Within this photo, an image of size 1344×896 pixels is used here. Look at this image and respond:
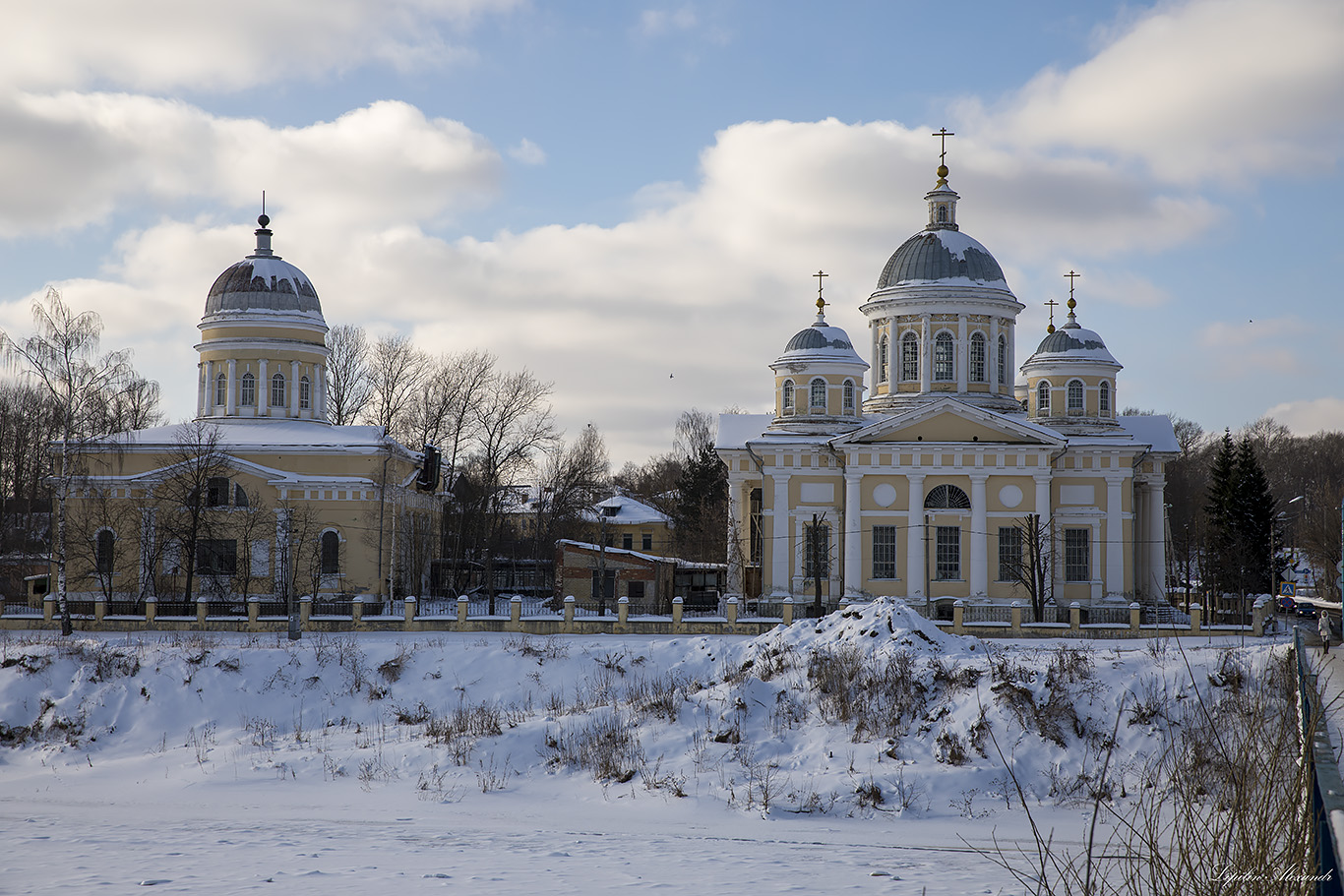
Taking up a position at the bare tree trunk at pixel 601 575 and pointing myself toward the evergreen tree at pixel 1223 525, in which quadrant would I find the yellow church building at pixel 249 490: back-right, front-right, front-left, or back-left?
back-left

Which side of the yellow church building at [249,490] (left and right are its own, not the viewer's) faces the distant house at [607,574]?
left

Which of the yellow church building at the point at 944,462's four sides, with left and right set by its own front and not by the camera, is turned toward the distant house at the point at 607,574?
right

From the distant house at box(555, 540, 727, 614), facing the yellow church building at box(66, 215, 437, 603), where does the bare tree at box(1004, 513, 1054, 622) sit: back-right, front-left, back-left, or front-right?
back-left

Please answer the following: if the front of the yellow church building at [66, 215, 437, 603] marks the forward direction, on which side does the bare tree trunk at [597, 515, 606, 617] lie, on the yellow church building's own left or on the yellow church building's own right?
on the yellow church building's own left

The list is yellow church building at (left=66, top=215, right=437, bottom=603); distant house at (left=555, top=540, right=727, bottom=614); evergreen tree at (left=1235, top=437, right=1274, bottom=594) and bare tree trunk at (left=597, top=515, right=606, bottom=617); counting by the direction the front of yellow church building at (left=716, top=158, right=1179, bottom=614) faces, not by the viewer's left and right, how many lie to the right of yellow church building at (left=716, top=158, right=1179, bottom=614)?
3

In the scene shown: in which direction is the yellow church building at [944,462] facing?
toward the camera

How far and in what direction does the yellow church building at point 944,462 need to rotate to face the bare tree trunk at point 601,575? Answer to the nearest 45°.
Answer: approximately 90° to its right

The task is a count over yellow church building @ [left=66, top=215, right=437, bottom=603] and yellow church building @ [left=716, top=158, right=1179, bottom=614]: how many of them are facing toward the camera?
2
